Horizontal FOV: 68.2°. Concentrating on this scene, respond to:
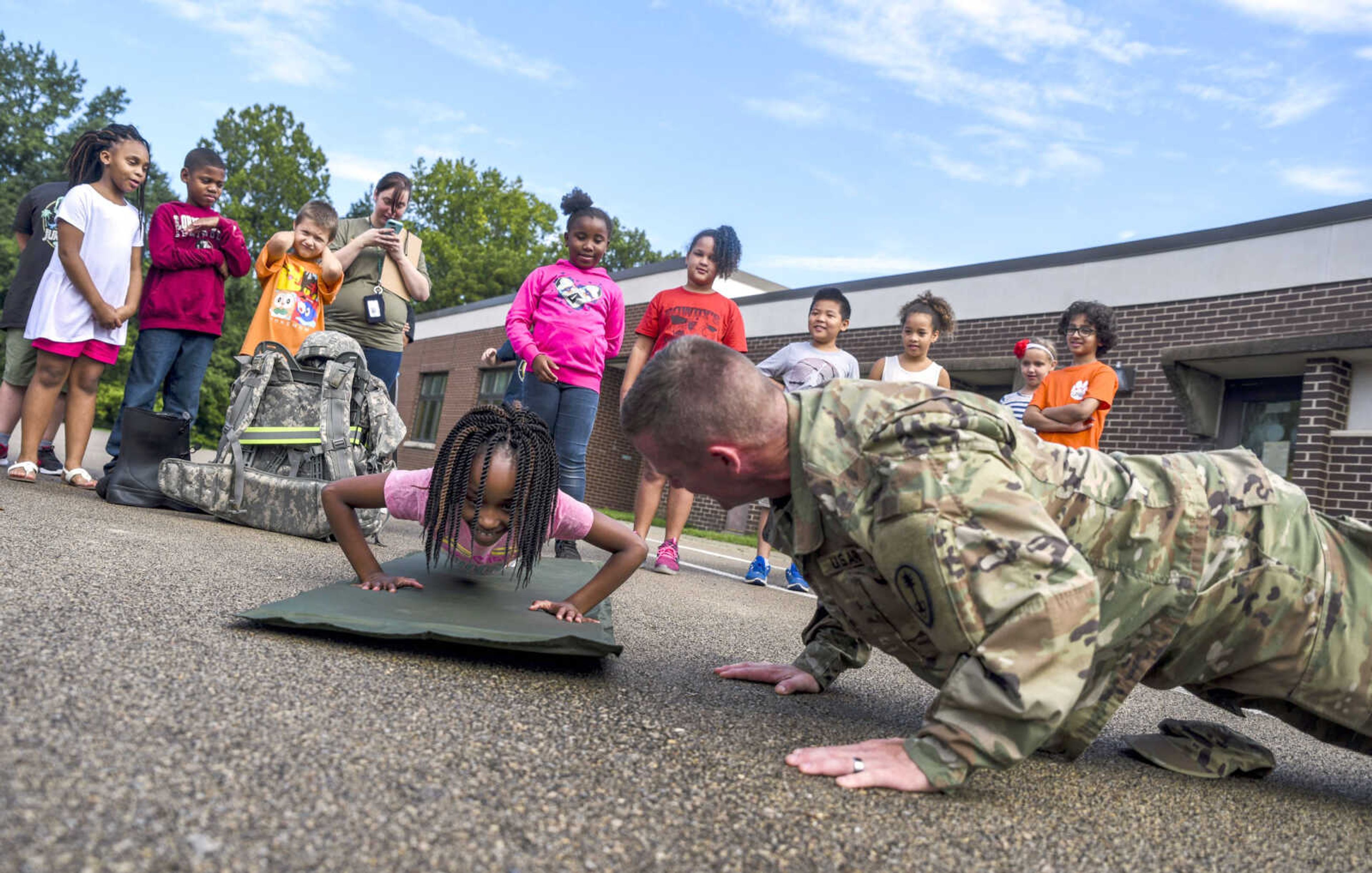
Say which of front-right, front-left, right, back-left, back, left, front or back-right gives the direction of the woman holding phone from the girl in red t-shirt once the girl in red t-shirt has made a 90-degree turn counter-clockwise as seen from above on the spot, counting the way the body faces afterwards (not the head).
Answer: back

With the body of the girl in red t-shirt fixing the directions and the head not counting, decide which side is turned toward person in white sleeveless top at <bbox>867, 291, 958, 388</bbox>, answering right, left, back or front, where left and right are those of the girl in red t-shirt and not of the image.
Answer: left

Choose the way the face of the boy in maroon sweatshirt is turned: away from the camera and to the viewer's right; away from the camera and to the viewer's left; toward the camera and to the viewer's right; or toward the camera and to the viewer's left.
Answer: toward the camera and to the viewer's right

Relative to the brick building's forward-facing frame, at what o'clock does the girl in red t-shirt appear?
The girl in red t-shirt is roughly at 12 o'clock from the brick building.

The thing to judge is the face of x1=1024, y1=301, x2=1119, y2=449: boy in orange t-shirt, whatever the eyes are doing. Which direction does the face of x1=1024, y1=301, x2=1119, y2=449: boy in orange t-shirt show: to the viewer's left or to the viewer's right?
to the viewer's left

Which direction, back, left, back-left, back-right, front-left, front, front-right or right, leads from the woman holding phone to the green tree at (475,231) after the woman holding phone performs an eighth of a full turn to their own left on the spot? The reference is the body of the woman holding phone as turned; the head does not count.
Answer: back-left
